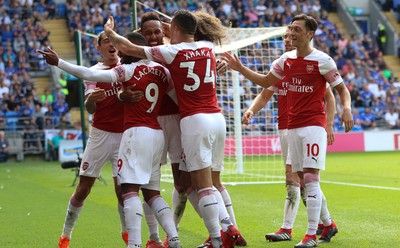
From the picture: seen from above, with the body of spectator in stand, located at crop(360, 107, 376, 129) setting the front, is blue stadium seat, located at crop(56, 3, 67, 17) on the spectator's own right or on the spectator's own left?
on the spectator's own right

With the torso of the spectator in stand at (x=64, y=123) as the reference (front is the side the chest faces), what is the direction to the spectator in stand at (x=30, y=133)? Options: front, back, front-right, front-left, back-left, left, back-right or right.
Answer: right

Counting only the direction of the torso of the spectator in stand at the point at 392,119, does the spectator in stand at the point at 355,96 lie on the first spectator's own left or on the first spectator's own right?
on the first spectator's own right

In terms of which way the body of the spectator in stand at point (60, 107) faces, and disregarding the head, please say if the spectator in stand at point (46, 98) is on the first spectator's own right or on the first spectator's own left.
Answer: on the first spectator's own right

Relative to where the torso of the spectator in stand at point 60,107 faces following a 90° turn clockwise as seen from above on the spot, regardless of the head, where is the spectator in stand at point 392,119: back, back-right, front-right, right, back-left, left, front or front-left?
back
